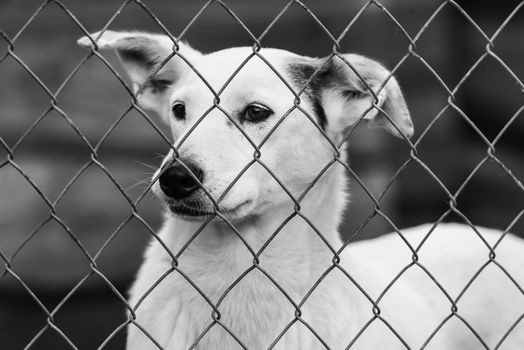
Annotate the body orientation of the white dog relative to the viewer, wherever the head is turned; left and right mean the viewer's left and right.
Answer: facing the viewer and to the left of the viewer
